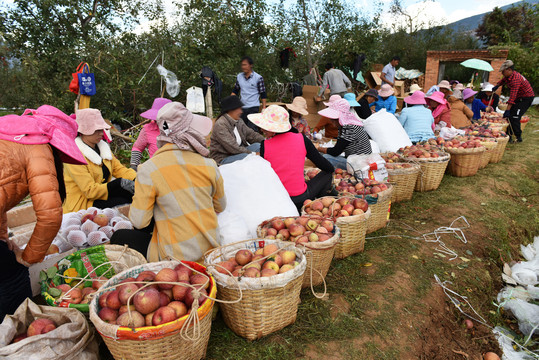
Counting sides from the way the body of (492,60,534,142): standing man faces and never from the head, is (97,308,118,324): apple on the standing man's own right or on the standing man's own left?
on the standing man's own left

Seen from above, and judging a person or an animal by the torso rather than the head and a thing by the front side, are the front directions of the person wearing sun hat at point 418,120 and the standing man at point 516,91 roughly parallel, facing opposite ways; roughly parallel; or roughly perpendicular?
roughly perpendicular

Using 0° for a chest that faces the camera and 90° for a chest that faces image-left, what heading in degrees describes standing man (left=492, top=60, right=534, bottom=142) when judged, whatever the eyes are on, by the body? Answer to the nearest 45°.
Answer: approximately 90°

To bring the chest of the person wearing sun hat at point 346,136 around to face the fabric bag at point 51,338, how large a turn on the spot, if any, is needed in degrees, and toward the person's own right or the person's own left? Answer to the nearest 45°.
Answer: approximately 45° to the person's own left

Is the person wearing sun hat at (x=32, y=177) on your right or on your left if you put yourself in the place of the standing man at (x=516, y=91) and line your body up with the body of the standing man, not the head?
on your left

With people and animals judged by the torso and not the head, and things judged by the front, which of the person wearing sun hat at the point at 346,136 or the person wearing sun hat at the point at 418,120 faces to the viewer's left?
the person wearing sun hat at the point at 346,136

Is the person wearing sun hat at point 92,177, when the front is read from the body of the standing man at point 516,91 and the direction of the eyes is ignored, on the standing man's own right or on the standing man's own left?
on the standing man's own left
